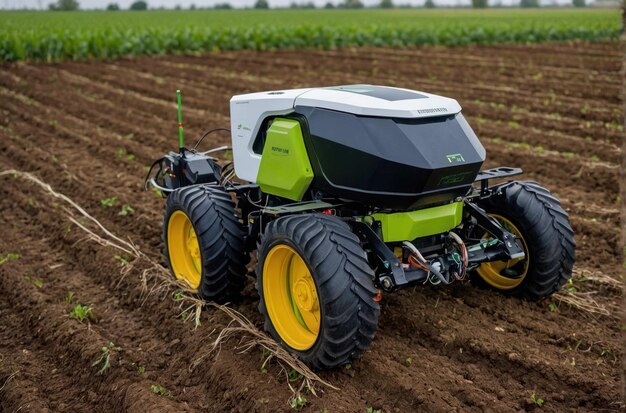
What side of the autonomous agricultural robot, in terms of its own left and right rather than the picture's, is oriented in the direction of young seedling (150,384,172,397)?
right

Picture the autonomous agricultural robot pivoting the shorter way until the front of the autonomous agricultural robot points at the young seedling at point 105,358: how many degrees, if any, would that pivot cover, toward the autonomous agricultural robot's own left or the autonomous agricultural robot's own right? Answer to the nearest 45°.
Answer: approximately 135° to the autonomous agricultural robot's own right

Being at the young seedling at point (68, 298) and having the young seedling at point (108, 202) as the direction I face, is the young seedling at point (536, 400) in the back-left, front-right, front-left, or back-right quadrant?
back-right

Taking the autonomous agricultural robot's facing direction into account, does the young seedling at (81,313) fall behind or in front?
behind

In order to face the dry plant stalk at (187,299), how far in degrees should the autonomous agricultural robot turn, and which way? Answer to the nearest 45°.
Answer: approximately 135° to its right

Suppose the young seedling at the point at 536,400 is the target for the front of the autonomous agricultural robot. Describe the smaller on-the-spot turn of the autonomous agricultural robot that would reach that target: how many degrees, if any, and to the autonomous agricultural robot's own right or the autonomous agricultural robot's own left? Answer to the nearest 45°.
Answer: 0° — it already faces it

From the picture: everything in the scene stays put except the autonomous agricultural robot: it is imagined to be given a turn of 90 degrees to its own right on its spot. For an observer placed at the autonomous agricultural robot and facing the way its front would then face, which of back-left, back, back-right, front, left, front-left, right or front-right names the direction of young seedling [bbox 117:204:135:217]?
right

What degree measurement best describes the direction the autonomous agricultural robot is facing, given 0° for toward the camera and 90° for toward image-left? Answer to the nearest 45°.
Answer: approximately 315°

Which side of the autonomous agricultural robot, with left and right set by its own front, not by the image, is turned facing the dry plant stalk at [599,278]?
left

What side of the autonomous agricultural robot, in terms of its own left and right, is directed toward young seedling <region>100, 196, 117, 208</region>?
back
